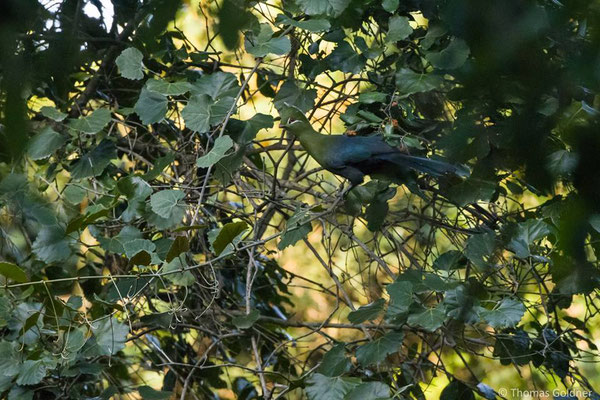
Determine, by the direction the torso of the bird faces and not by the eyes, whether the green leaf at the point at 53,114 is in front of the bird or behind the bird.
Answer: in front

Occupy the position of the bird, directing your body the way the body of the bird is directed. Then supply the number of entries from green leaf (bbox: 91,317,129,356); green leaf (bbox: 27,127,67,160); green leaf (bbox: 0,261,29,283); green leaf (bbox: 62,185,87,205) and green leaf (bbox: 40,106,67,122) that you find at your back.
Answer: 0

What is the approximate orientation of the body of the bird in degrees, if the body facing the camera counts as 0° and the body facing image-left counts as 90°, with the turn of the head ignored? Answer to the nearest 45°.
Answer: approximately 90°

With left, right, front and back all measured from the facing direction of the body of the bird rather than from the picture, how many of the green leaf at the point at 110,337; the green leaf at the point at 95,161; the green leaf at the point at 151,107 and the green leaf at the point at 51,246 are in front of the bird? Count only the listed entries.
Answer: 4

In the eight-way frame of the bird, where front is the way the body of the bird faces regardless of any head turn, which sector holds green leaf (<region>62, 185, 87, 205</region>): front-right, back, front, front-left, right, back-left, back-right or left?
front

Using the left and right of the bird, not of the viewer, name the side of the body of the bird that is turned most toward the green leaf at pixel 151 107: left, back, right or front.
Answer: front

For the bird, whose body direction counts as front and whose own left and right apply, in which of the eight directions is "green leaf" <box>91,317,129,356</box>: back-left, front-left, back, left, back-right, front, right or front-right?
front
